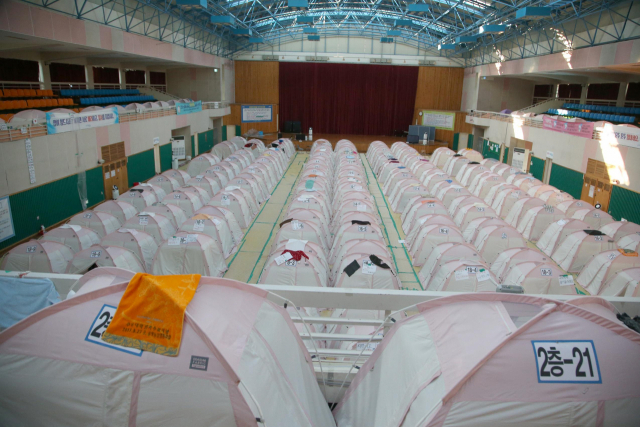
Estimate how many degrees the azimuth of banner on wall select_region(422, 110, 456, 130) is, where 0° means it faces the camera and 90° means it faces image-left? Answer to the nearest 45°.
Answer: approximately 0°

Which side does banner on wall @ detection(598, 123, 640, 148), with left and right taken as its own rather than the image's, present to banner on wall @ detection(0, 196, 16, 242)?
front

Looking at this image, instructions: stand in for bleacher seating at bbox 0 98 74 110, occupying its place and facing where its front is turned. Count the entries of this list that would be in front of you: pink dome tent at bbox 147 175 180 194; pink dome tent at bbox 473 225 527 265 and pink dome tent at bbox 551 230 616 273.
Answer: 3

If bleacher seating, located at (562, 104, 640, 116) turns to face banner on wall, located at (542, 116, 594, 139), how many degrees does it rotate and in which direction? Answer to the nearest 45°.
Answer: approximately 45° to its left

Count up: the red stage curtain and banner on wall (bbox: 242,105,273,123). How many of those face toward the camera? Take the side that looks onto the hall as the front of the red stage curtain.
2

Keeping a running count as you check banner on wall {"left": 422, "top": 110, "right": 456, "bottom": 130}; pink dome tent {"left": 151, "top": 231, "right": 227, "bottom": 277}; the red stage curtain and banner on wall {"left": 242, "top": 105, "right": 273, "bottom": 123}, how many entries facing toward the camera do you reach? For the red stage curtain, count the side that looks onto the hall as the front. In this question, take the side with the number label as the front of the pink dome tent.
4

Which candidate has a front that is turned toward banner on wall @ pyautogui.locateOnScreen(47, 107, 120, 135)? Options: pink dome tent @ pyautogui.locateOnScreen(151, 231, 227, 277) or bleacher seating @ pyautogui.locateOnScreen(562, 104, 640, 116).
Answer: the bleacher seating

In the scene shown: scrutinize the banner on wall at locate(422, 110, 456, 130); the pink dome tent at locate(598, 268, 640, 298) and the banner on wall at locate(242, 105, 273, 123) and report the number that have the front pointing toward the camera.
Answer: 3

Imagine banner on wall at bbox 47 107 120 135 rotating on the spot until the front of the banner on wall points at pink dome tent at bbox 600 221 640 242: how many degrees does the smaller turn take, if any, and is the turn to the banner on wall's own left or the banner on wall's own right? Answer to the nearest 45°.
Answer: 0° — it already faces it

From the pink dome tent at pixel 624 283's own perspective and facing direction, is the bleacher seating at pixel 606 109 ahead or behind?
behind

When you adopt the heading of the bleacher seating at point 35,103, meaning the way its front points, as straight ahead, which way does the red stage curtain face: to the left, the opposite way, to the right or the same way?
to the right

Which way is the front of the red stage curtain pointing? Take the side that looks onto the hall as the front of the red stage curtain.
toward the camera

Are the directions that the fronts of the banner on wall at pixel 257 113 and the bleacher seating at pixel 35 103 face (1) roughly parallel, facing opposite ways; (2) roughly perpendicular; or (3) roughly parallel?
roughly perpendicular

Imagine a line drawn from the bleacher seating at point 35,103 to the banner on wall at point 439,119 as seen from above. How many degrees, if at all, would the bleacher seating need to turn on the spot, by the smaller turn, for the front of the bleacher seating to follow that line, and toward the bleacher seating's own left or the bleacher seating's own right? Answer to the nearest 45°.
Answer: approximately 45° to the bleacher seating's own left

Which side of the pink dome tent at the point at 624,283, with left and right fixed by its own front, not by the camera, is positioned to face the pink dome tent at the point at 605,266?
right

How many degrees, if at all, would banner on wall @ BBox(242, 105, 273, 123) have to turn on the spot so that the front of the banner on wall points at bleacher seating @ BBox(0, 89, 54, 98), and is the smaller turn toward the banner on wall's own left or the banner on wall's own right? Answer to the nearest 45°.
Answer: approximately 45° to the banner on wall's own right

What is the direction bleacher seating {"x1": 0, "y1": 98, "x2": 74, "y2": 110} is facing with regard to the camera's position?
facing the viewer and to the right of the viewer

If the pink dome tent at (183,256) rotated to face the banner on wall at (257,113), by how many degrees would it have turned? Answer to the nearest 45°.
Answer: approximately 180°

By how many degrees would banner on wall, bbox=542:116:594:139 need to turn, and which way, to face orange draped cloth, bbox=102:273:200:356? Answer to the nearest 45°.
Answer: approximately 45° to its left

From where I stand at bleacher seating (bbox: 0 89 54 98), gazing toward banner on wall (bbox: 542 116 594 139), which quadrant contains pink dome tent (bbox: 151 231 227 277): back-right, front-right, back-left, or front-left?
front-right
